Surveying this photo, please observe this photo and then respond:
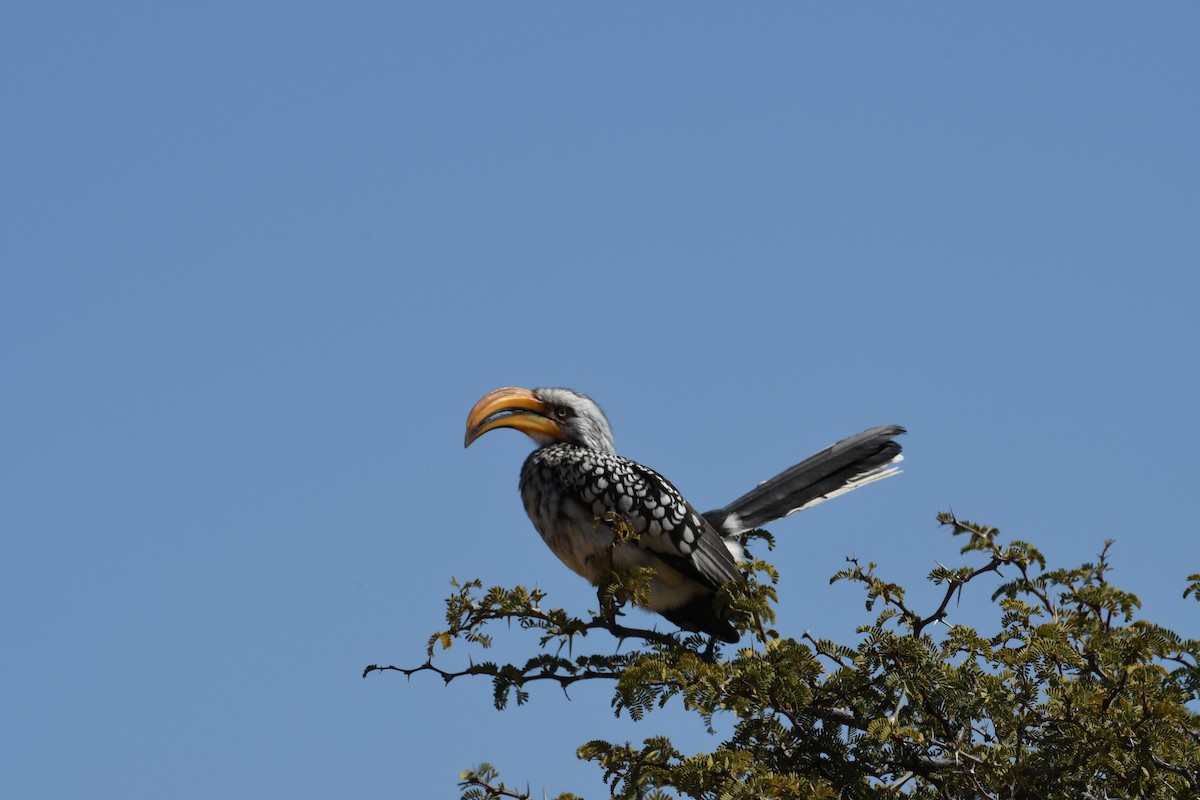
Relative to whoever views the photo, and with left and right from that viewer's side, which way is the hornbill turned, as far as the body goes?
facing to the left of the viewer
